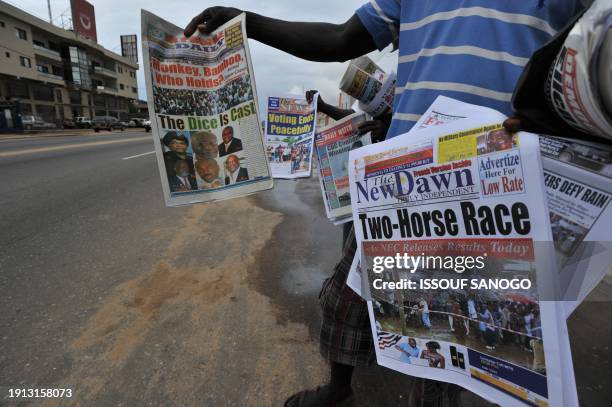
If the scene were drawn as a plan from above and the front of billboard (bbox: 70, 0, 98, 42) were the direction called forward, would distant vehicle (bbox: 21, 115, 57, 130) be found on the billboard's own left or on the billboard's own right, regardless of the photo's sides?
on the billboard's own right

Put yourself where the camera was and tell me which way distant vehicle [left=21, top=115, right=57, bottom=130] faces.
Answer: facing to the right of the viewer

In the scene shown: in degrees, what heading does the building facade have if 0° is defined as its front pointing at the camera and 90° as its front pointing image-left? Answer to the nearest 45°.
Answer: approximately 315°

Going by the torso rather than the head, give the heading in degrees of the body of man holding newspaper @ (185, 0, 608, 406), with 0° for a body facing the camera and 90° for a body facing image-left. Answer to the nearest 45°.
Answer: approximately 45°

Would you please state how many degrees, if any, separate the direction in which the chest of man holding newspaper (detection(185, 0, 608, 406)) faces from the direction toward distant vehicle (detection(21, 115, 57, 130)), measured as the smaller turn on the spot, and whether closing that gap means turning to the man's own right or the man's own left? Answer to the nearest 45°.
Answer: approximately 90° to the man's own right

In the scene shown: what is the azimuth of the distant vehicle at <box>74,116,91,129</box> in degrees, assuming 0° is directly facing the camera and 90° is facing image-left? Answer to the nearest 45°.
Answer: approximately 315°

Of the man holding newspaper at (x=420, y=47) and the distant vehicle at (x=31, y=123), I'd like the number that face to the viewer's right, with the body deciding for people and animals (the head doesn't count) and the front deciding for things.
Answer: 1

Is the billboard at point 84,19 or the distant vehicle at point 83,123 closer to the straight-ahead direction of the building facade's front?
the distant vehicle

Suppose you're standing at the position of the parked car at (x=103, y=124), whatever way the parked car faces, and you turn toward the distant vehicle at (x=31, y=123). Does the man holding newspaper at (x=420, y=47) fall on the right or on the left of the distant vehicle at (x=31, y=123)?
left

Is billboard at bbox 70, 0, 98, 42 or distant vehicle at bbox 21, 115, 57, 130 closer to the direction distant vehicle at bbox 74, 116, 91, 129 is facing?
the distant vehicle
